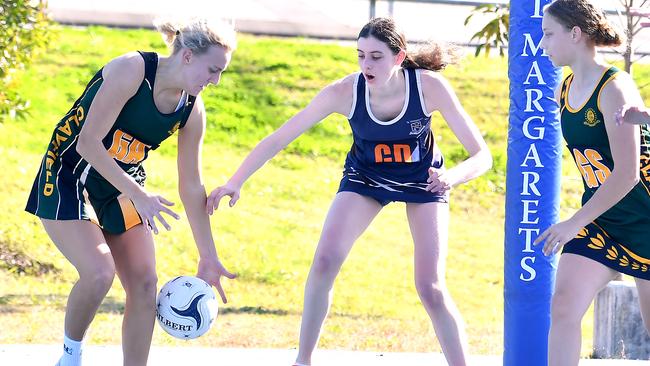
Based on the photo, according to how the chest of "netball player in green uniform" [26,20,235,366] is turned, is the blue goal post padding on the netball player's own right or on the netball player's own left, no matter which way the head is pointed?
on the netball player's own left

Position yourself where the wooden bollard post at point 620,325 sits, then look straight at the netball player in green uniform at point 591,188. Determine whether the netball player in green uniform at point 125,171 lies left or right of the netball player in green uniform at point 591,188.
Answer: right

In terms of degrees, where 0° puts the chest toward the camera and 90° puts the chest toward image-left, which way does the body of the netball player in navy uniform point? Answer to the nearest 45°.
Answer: approximately 0°

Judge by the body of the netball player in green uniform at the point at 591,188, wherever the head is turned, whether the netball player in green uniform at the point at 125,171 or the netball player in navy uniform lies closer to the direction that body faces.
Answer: the netball player in green uniform

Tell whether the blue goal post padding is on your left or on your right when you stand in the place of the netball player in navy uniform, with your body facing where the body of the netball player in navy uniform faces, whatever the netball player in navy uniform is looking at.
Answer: on your left

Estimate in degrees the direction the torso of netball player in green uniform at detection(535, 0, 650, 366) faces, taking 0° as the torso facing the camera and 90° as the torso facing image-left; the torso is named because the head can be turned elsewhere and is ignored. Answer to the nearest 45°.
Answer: approximately 45°

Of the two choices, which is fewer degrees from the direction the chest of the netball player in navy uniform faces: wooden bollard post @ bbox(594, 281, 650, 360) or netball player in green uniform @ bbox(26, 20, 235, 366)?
the netball player in green uniform

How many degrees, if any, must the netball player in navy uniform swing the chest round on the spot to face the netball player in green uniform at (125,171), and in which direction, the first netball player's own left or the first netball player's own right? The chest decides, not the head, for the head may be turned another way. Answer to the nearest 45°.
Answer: approximately 90° to the first netball player's own right

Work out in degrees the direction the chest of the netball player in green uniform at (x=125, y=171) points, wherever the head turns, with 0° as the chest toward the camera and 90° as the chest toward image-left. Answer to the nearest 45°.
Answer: approximately 315°

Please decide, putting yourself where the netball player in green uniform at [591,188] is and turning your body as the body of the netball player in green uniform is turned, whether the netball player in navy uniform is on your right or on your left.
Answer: on your right
